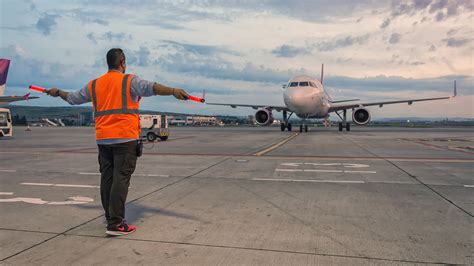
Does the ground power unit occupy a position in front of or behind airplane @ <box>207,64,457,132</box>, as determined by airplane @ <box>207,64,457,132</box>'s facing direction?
in front

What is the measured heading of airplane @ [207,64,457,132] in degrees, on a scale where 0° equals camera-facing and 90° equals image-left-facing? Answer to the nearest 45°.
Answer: approximately 0°
